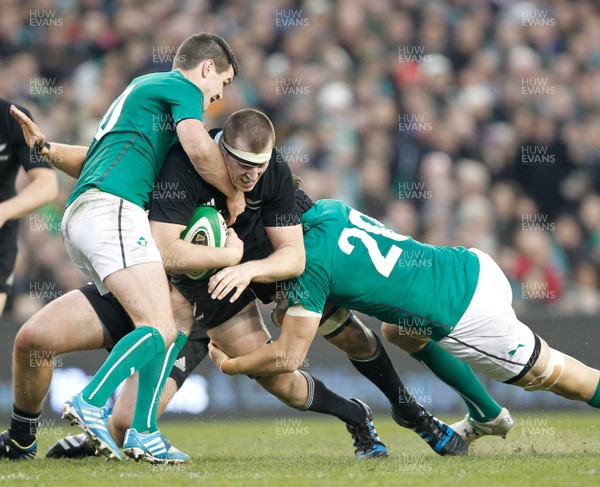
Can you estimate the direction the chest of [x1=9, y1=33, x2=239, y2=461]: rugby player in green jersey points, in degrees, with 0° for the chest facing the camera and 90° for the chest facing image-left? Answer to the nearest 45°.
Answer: approximately 270°

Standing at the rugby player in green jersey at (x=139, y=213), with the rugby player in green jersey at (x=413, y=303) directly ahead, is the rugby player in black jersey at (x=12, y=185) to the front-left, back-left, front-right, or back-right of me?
back-left

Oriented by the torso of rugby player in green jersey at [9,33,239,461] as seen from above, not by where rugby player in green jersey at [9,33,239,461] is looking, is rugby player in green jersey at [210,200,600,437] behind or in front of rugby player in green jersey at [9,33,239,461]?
in front

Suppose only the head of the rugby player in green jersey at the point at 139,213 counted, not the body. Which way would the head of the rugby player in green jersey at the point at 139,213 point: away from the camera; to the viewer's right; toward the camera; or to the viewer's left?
to the viewer's right

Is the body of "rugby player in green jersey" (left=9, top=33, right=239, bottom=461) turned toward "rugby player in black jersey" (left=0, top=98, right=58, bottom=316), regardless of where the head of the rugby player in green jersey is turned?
no

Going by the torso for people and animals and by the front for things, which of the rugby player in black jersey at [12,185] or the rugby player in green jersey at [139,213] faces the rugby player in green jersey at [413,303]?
the rugby player in green jersey at [139,213]
